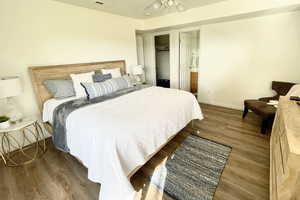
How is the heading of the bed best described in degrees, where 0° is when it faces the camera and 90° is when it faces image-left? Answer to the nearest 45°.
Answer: approximately 315°

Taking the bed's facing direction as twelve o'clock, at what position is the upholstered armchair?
The upholstered armchair is roughly at 10 o'clock from the bed.

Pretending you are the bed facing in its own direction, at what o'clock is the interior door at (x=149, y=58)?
The interior door is roughly at 8 o'clock from the bed.

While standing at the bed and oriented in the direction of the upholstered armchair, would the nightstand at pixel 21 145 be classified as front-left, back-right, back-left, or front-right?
back-left

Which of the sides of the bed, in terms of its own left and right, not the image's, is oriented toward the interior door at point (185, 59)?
left
